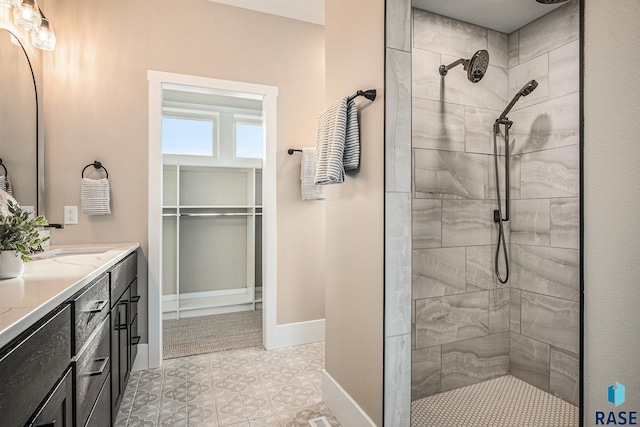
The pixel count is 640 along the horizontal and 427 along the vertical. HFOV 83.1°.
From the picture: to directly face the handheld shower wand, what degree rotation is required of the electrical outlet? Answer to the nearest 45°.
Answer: approximately 45° to its left

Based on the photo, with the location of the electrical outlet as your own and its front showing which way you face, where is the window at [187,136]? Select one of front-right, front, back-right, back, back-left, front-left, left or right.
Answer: back-left

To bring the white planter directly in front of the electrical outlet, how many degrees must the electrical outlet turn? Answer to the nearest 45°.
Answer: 0° — it already faces it

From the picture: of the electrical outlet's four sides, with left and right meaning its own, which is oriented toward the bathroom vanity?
front

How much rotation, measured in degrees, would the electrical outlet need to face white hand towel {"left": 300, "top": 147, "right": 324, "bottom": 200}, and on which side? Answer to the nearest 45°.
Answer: approximately 90° to its left

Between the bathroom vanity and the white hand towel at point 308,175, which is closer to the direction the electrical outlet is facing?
the bathroom vanity

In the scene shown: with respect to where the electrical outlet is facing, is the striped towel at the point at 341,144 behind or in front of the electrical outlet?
in front

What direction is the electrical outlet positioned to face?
toward the camera

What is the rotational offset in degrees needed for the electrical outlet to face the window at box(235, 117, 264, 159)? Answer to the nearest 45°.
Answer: approximately 135° to its left

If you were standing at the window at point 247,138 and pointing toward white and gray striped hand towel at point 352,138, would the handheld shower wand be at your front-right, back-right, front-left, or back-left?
front-left

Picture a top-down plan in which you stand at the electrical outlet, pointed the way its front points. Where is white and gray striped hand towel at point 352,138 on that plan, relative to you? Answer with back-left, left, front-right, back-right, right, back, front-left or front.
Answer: front-left

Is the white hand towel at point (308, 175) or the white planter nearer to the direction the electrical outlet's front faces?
the white planter
